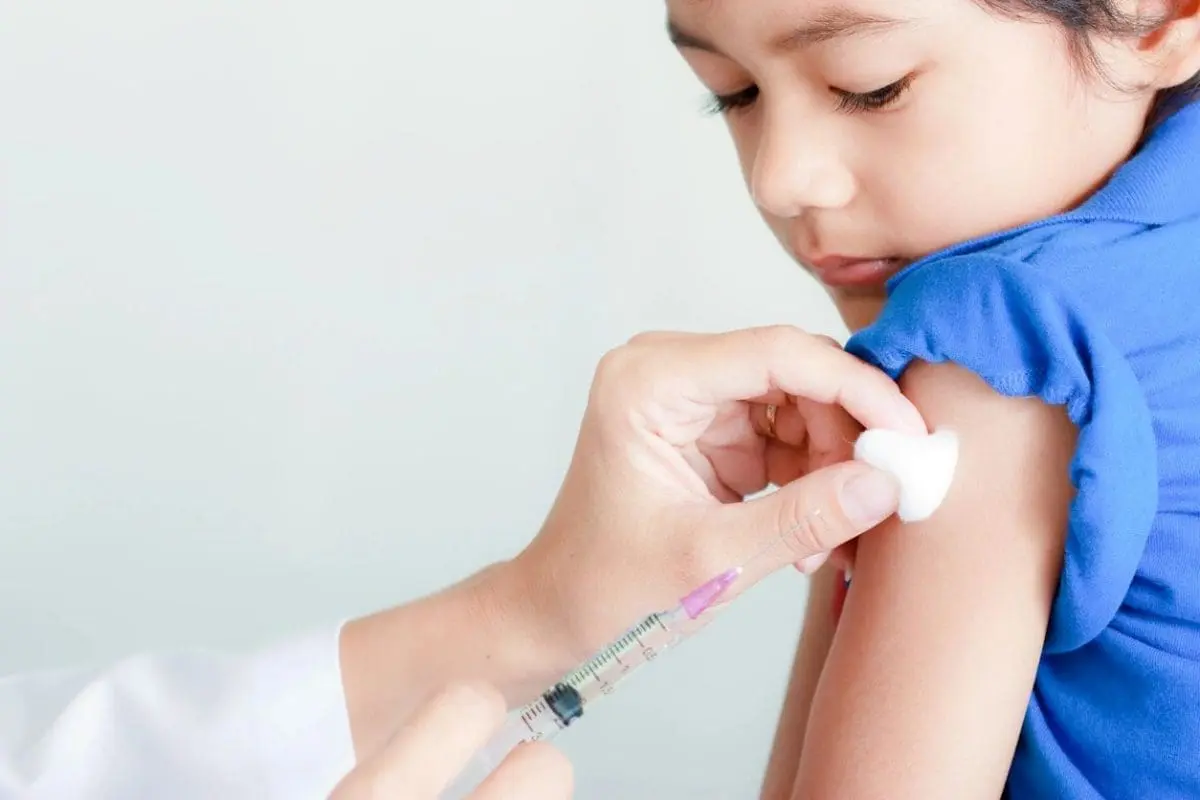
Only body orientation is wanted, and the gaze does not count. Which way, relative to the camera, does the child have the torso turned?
to the viewer's left
